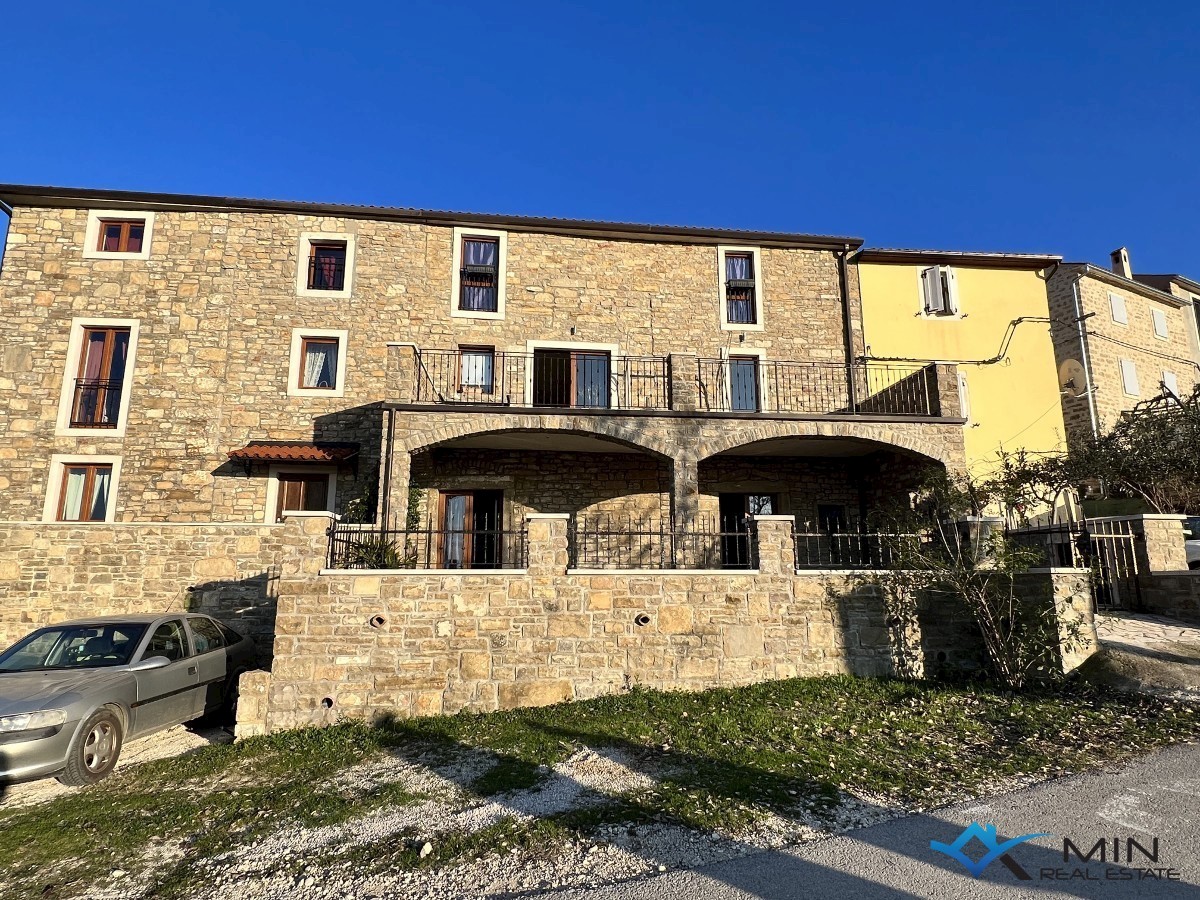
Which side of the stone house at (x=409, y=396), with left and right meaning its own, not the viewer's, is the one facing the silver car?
front

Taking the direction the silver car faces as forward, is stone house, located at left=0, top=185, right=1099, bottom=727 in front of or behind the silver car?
behind

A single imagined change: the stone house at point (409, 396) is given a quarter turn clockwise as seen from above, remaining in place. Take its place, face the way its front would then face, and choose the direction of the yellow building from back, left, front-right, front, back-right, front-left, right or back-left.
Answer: back

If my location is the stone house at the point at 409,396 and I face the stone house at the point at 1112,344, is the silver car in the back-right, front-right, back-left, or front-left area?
back-right

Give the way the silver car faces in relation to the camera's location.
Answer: facing the viewer and to the left of the viewer

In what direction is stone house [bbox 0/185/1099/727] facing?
toward the camera

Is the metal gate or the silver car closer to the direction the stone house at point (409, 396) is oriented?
the silver car

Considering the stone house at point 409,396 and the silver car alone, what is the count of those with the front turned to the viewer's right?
0

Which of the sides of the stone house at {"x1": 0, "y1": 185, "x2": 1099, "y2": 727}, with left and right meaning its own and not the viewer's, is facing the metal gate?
left

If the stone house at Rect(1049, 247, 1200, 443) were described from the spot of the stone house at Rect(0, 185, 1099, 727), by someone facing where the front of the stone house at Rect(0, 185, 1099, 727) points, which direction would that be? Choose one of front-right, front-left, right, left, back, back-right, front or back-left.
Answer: left

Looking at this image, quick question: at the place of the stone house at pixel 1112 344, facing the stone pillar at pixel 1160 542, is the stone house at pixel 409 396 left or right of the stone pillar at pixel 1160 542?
right
